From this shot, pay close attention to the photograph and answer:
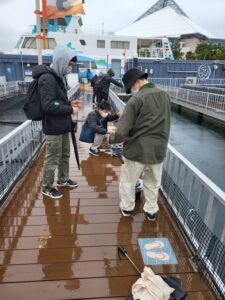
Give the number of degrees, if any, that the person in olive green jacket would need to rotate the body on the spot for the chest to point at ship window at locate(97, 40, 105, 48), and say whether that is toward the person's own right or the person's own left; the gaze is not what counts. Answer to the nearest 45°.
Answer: approximately 45° to the person's own right

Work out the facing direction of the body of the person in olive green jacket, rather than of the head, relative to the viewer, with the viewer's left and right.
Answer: facing away from the viewer and to the left of the viewer

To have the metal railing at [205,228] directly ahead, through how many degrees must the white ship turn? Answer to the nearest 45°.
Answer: approximately 90° to its left

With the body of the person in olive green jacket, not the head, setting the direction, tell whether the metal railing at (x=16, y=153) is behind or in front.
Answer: in front

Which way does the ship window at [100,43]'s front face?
toward the camera

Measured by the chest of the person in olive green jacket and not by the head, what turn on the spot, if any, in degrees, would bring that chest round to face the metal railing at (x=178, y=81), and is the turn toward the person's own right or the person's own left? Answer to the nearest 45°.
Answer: approximately 45° to the person's own right

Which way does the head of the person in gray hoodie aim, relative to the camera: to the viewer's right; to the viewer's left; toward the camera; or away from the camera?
to the viewer's right

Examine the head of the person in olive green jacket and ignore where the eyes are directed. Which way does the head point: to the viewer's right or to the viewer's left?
to the viewer's left

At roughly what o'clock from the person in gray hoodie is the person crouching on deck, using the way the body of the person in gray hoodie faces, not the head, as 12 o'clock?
The person crouching on deck is roughly at 10 o'clock from the person in gray hoodie.
